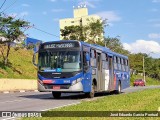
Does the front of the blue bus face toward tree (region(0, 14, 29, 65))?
no

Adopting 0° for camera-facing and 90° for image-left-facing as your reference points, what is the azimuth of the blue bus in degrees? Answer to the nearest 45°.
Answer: approximately 45°
